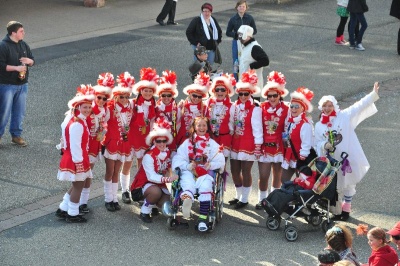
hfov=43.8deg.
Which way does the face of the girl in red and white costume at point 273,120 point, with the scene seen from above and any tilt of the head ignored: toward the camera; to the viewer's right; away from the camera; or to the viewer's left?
toward the camera

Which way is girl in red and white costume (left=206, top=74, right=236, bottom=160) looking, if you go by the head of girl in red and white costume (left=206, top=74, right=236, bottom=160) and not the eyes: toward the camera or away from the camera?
toward the camera

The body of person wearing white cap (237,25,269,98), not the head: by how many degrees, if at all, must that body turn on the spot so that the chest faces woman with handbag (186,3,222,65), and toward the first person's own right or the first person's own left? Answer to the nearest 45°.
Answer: approximately 45° to the first person's own right

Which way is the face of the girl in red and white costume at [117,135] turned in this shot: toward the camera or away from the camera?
toward the camera

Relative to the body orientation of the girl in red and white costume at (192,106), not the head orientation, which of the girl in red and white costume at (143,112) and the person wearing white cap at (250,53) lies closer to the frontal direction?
the girl in red and white costume

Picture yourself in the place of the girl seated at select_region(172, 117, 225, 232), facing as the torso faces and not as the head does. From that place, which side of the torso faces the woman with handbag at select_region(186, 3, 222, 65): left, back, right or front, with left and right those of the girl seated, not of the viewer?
back

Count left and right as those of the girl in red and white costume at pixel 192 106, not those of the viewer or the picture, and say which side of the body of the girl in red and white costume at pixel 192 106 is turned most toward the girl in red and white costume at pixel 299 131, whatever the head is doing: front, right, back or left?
left

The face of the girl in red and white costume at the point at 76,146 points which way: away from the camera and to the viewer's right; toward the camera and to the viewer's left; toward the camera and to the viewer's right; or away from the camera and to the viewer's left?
toward the camera and to the viewer's right

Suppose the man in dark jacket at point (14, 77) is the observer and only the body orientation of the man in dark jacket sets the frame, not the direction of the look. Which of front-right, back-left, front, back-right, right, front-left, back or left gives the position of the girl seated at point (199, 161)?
front

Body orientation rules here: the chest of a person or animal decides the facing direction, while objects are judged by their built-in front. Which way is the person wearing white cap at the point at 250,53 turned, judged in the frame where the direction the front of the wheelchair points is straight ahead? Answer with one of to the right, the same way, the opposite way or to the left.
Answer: to the right

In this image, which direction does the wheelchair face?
toward the camera

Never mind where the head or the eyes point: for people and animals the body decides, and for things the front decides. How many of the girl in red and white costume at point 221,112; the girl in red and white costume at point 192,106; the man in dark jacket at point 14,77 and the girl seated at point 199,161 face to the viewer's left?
0

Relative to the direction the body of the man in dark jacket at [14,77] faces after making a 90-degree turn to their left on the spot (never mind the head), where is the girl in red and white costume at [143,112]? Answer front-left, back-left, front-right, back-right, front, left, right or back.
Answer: right

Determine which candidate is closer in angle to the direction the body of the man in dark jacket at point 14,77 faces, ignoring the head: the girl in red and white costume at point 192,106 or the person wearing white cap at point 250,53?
the girl in red and white costume

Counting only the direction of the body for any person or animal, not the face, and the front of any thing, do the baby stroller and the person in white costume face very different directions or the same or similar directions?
same or similar directions

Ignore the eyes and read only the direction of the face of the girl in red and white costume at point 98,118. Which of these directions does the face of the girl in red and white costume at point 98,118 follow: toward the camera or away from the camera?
toward the camera

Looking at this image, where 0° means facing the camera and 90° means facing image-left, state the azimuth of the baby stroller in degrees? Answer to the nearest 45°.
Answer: approximately 45°
